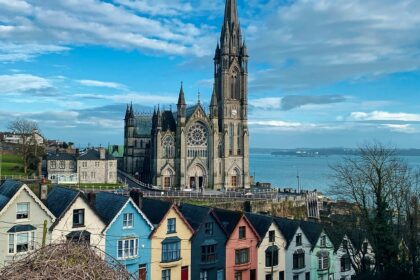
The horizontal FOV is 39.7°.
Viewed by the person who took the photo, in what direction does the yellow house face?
facing the viewer and to the right of the viewer

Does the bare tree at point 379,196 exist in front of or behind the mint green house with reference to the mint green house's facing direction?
in front

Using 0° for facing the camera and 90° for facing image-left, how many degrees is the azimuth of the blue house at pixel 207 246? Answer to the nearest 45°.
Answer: approximately 315°

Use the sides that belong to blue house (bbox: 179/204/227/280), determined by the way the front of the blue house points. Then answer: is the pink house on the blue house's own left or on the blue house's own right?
on the blue house's own left

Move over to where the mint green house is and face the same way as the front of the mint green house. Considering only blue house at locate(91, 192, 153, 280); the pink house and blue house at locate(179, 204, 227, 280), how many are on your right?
3

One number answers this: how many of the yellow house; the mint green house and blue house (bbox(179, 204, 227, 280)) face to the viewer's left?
0
